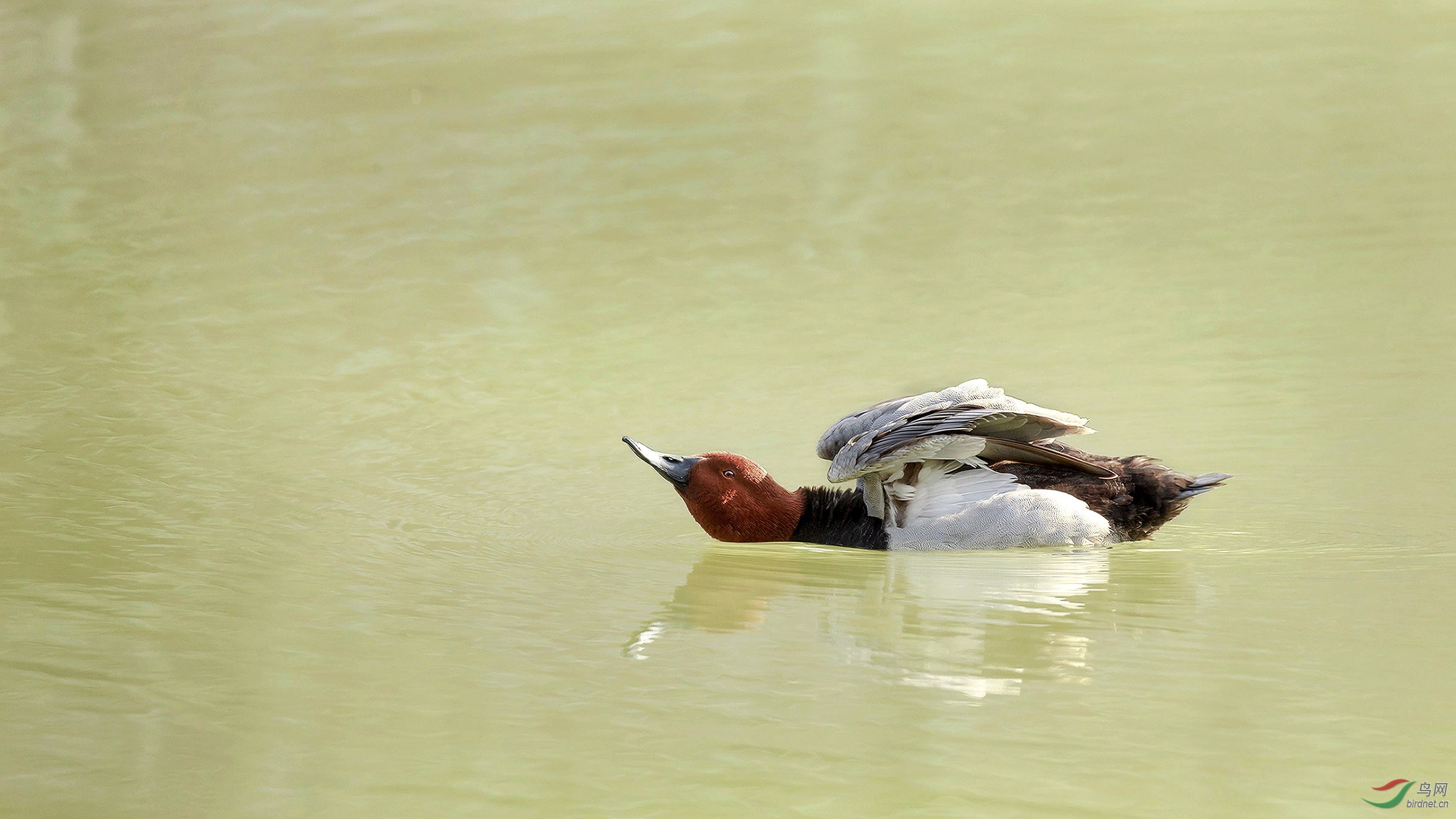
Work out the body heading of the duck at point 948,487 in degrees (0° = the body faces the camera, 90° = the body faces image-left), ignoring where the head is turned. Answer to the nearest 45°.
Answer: approximately 90°
